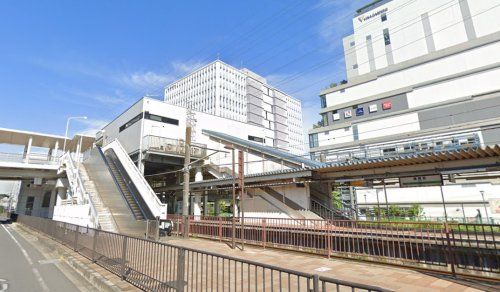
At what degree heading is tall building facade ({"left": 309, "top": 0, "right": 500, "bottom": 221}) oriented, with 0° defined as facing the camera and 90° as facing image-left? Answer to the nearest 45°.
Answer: approximately 45°

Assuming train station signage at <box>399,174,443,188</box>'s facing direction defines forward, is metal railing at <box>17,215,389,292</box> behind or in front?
in front

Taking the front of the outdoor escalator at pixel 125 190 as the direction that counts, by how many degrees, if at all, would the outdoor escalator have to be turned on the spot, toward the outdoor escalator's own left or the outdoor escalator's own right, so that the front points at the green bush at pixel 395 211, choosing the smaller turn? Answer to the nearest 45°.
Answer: approximately 45° to the outdoor escalator's own left

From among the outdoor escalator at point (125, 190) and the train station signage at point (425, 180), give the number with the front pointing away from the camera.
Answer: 0

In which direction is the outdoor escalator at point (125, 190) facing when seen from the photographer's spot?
facing the viewer and to the right of the viewer

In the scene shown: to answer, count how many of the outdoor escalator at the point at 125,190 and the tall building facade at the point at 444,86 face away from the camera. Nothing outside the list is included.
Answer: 0

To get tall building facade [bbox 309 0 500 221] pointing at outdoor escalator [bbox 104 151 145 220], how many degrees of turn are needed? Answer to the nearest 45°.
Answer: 0° — it already faces it

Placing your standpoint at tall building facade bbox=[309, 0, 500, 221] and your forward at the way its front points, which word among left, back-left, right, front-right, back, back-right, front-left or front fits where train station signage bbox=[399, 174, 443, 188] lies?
front-left

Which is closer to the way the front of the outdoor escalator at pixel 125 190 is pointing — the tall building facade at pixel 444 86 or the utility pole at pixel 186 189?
the utility pole

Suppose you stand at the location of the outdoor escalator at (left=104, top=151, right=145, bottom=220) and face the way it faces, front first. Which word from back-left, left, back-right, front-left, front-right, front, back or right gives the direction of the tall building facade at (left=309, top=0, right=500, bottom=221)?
front-left

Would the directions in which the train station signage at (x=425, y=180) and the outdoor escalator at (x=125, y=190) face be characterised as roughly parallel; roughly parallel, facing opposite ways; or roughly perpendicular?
roughly perpendicular

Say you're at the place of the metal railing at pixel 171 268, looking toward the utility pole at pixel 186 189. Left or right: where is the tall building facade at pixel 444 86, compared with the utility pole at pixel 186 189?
right
